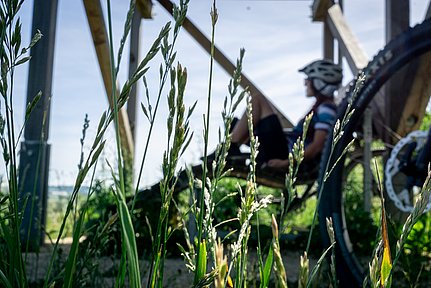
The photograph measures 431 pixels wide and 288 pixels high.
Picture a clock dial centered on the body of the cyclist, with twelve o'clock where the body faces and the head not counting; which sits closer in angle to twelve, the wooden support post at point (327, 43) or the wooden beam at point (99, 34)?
the wooden beam

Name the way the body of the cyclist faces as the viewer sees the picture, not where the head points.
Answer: to the viewer's left

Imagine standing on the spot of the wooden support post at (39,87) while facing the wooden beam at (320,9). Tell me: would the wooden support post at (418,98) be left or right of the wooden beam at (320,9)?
right

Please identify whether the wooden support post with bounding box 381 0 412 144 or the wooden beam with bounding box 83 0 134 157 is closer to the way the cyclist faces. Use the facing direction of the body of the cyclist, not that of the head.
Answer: the wooden beam

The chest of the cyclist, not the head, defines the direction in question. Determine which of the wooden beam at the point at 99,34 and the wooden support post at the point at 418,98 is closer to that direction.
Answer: the wooden beam

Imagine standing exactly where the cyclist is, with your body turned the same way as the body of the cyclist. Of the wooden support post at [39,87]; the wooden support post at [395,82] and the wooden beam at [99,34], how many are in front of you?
2

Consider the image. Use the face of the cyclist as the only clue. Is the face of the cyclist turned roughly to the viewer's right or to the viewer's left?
to the viewer's left

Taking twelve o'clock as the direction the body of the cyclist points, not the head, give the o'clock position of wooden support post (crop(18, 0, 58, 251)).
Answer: The wooden support post is roughly at 12 o'clock from the cyclist.

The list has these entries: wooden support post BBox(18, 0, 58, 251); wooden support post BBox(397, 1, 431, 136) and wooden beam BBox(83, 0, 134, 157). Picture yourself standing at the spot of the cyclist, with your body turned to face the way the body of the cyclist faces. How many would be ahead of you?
2

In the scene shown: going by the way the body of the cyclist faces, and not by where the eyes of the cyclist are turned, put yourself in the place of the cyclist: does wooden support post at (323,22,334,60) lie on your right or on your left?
on your right
